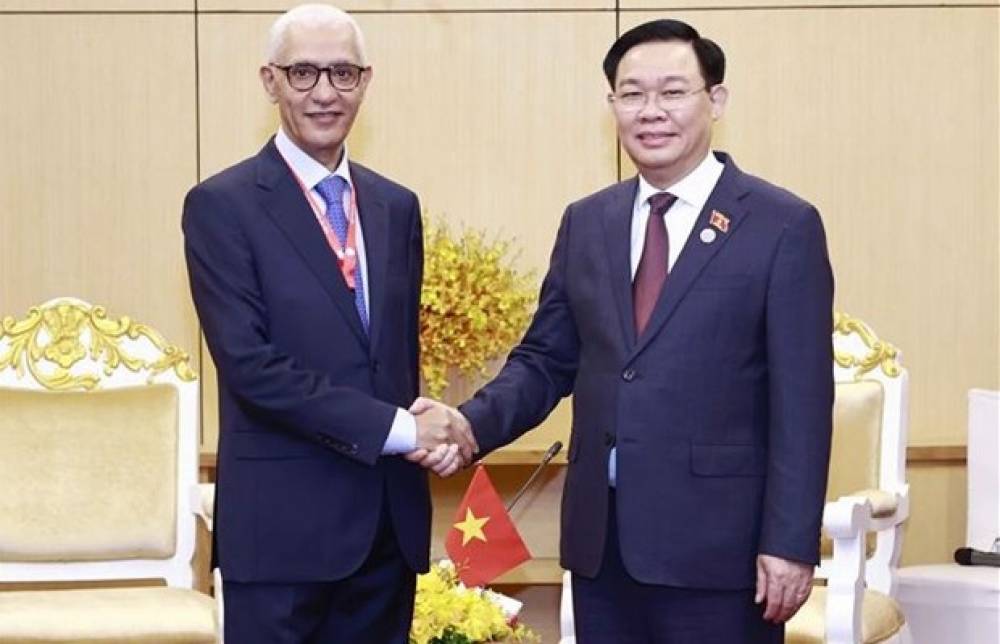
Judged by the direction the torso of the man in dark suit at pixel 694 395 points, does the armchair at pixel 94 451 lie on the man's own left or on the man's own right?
on the man's own right

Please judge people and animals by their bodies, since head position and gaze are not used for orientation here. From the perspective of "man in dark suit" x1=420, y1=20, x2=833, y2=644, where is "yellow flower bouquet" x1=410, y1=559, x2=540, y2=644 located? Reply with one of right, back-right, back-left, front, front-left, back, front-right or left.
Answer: right

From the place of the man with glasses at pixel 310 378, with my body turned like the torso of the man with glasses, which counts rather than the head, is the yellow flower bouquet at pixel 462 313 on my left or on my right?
on my left

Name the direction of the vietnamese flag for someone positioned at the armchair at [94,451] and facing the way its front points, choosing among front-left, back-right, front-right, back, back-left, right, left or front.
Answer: front-left

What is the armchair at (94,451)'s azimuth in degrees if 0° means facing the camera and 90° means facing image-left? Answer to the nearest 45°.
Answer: approximately 0°

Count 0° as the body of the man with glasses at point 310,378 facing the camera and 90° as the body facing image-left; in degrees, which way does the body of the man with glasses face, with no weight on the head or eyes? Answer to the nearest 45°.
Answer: approximately 315°

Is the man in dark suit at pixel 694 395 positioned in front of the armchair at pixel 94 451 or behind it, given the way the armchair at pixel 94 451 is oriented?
in front

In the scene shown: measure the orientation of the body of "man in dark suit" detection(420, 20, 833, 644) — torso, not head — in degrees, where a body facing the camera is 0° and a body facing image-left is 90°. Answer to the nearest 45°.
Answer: approximately 45°
